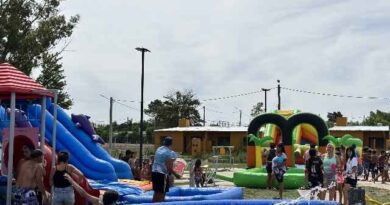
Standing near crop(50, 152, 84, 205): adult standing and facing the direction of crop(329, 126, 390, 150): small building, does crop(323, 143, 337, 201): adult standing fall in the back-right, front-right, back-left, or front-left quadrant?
front-right

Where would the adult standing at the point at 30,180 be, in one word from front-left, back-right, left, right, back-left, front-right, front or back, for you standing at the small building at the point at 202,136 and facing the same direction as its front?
front

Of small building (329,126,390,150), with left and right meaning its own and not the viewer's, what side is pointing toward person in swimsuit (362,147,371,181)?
front

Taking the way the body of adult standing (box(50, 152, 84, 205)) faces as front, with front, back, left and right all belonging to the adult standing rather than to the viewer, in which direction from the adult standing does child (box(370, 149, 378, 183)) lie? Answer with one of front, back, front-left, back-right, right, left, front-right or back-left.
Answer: front-right

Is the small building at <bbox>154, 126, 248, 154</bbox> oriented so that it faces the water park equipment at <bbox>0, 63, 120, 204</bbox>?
yes

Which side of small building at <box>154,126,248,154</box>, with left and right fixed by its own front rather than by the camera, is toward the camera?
front

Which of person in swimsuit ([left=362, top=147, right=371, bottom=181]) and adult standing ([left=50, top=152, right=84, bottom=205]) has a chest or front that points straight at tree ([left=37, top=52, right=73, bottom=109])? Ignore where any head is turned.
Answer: the adult standing

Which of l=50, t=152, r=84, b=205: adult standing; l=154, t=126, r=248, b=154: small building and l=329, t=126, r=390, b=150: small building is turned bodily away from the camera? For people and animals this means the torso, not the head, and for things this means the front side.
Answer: the adult standing

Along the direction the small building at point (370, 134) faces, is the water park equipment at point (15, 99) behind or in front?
in front

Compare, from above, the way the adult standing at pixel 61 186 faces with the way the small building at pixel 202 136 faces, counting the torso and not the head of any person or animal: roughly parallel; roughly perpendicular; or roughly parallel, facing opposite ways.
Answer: roughly parallel, facing opposite ways

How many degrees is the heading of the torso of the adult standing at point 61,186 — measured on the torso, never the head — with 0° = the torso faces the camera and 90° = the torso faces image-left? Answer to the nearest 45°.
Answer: approximately 180°

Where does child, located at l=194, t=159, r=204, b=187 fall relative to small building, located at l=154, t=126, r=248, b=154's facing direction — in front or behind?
in front
